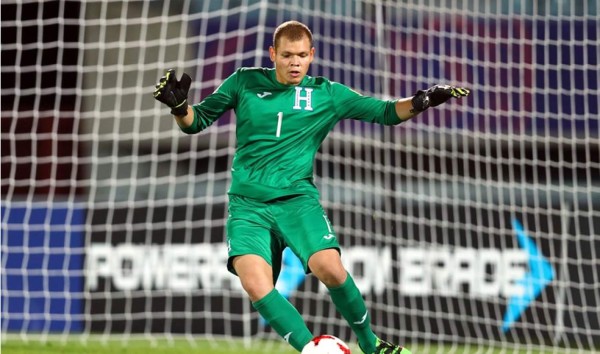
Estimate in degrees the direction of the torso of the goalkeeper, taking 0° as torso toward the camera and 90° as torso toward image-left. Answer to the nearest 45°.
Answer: approximately 0°
